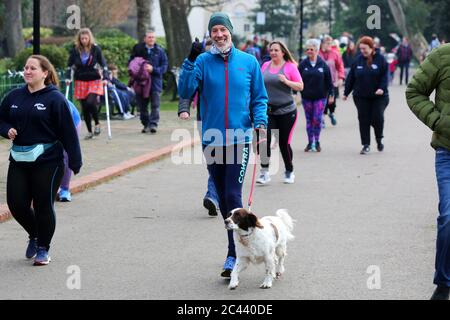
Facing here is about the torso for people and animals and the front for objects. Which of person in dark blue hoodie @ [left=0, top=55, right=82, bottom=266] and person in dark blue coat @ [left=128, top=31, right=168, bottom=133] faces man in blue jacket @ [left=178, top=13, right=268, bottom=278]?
person in dark blue coat @ [left=128, top=31, right=168, bottom=133]

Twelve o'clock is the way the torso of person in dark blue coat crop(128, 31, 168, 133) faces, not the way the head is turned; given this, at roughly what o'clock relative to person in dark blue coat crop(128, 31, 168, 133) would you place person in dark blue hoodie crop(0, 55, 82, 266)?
person in dark blue hoodie crop(0, 55, 82, 266) is roughly at 12 o'clock from person in dark blue coat crop(128, 31, 168, 133).

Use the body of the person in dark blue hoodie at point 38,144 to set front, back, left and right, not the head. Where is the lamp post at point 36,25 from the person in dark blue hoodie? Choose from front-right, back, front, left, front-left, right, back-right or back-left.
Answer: back-right

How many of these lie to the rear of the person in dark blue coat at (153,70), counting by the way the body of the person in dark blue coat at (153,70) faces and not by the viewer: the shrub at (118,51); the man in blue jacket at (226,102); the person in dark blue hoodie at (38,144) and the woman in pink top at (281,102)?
1

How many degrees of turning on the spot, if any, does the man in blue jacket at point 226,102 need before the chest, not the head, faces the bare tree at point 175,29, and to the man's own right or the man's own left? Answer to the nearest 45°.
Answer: approximately 180°

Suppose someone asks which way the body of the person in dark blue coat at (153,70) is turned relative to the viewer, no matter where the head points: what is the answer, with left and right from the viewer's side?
facing the viewer

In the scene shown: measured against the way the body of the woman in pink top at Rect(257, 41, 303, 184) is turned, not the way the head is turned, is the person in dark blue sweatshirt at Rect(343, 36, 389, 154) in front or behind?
behind

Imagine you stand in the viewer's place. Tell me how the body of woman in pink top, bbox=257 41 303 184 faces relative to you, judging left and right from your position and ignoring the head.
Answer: facing the viewer and to the left of the viewer

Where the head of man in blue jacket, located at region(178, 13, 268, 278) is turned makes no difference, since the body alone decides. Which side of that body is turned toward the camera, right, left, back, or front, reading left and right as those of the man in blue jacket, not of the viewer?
front

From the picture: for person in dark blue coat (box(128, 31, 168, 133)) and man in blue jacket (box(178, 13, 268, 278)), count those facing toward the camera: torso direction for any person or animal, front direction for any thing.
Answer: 2

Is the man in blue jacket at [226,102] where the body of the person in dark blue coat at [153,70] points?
yes
